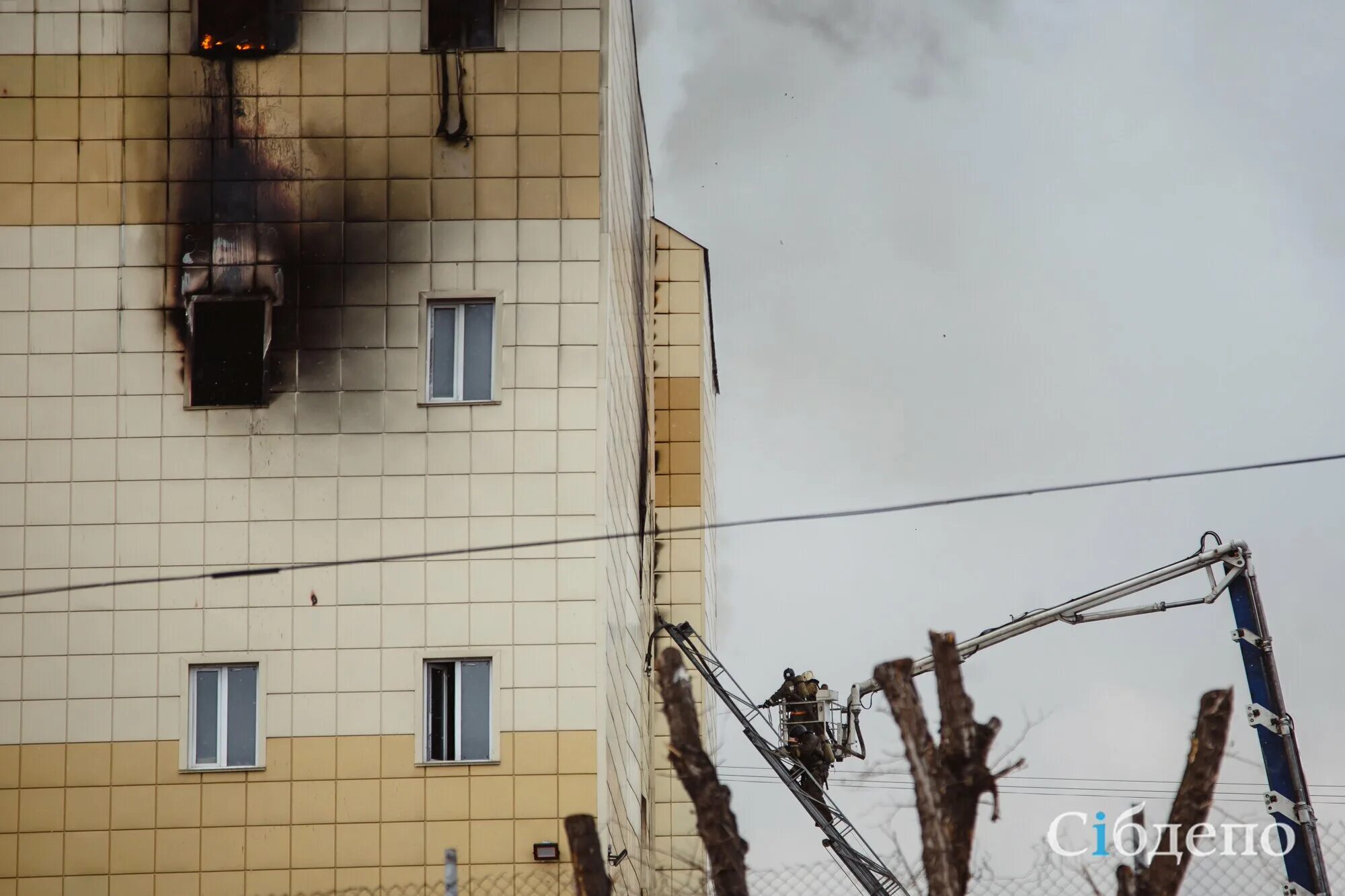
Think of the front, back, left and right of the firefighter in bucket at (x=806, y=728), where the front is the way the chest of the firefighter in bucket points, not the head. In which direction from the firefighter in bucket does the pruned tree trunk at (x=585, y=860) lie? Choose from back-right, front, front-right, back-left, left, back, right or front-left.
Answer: left

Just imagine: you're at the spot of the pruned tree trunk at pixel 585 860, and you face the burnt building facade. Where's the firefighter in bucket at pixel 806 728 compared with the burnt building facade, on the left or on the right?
right

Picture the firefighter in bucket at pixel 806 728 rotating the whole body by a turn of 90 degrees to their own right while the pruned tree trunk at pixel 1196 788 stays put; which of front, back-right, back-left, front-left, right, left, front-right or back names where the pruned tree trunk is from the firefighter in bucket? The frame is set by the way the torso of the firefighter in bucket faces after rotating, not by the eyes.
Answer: back

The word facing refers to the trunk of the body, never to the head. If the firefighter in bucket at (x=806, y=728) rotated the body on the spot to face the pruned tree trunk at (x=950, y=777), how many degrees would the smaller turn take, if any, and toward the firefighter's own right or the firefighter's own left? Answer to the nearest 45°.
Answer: approximately 90° to the firefighter's own left

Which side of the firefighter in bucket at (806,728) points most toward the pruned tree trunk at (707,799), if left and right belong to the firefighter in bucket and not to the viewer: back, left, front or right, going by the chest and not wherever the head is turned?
left

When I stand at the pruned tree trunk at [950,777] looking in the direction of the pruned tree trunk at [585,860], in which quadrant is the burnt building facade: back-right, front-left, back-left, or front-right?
front-right

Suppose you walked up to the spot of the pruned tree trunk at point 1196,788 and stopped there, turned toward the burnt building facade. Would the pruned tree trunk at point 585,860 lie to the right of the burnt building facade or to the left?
left
